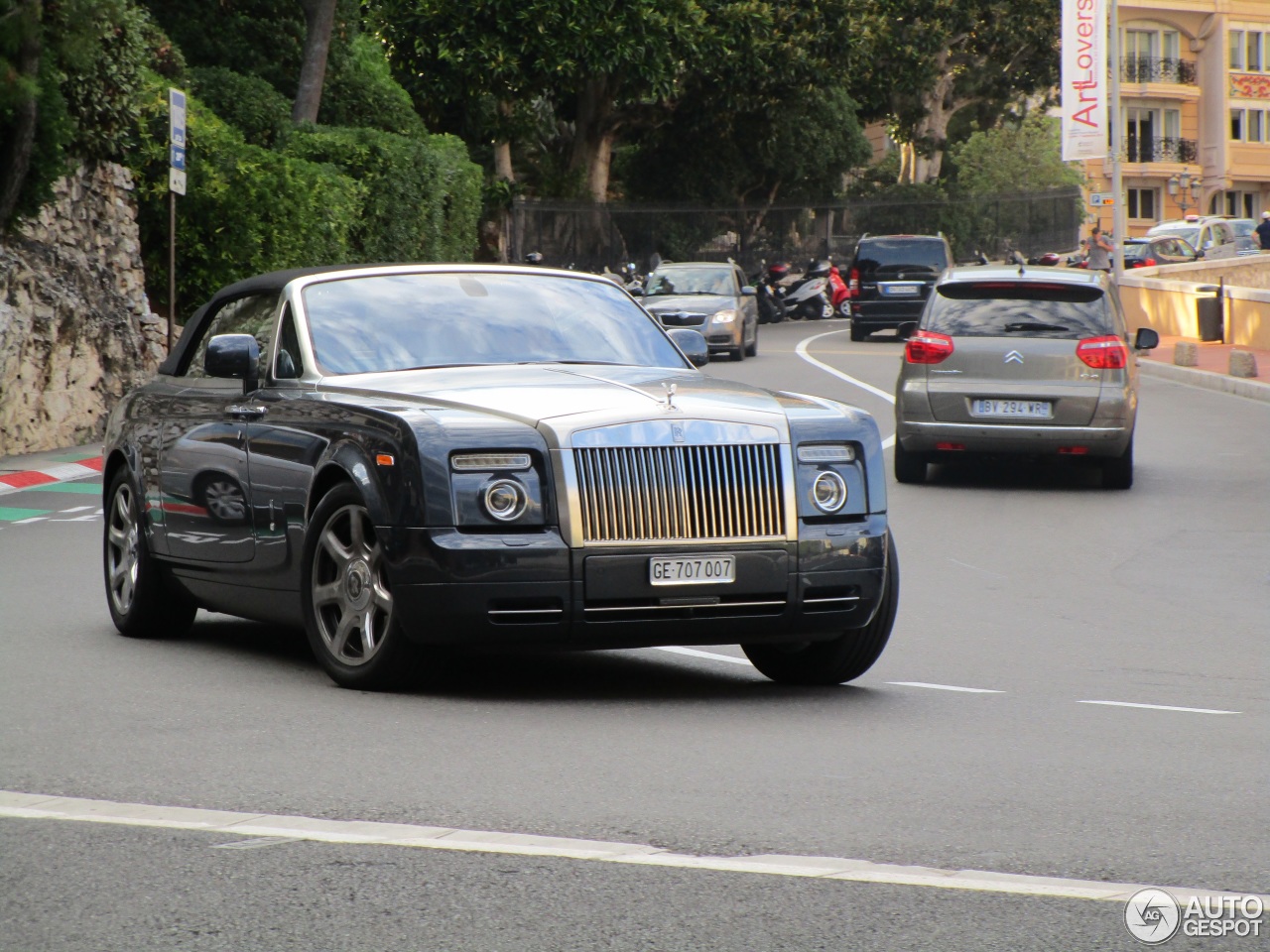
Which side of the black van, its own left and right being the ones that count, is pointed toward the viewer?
back

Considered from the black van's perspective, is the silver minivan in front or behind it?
behind

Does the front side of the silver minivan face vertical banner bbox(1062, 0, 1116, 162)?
yes

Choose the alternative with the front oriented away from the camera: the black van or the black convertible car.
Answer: the black van

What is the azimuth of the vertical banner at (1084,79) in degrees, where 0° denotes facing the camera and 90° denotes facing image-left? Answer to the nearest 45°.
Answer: approximately 0°

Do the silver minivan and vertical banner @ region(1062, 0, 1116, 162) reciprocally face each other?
yes

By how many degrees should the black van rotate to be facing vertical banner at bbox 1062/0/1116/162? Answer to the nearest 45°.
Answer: approximately 45° to its right

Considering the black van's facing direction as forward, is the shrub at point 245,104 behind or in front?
behind

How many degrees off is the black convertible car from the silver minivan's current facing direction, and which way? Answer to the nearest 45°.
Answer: approximately 180°

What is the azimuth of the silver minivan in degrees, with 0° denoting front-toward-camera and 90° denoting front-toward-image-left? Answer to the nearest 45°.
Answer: approximately 180°

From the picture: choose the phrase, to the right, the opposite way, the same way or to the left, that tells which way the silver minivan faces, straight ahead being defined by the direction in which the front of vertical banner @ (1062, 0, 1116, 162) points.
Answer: the opposite way

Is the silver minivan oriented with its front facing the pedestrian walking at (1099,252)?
yes

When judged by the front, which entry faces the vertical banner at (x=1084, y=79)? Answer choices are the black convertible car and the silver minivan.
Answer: the silver minivan
